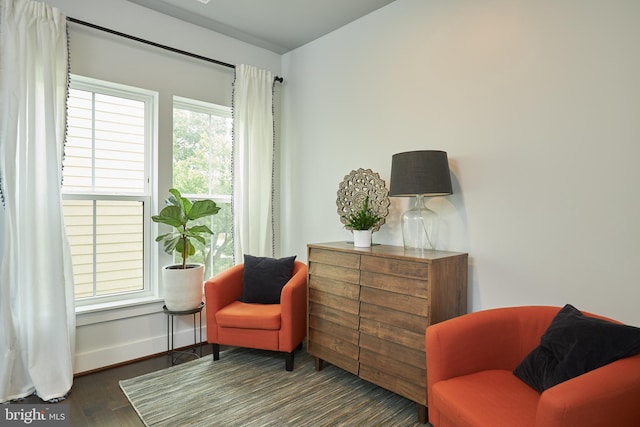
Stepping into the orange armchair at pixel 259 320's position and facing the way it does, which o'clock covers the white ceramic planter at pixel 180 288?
The white ceramic planter is roughly at 2 o'clock from the orange armchair.

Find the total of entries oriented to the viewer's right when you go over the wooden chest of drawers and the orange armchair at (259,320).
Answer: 0

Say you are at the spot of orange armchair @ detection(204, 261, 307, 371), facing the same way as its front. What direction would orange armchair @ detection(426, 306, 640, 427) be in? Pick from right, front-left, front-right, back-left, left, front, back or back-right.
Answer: left

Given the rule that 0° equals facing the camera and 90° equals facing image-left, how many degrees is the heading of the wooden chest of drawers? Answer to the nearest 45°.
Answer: approximately 45°

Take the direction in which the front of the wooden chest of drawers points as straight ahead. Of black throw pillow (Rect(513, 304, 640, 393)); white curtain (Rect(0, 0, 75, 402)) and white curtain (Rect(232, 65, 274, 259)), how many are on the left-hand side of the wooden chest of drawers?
1

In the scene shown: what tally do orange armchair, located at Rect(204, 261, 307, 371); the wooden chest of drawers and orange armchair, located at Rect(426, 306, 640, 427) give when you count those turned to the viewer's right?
0

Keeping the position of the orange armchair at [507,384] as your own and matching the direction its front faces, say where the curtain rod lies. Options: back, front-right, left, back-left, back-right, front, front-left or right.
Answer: front-right

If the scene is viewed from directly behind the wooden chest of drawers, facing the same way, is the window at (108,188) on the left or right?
on its right

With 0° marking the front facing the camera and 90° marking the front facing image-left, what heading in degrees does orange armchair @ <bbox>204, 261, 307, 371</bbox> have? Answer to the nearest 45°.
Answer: approximately 45°

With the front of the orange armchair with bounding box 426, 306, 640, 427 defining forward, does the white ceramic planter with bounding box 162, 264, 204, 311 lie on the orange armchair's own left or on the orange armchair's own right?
on the orange armchair's own right

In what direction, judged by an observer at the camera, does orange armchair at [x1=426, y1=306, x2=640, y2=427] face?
facing the viewer and to the left of the viewer

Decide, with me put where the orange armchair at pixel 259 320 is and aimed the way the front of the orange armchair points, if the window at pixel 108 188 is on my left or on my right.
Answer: on my right

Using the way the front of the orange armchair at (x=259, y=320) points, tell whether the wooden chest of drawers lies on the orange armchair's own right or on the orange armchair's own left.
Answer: on the orange armchair's own left

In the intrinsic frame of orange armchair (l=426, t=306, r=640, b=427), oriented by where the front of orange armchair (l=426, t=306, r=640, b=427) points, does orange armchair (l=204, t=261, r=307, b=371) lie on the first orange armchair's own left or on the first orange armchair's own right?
on the first orange armchair's own right
